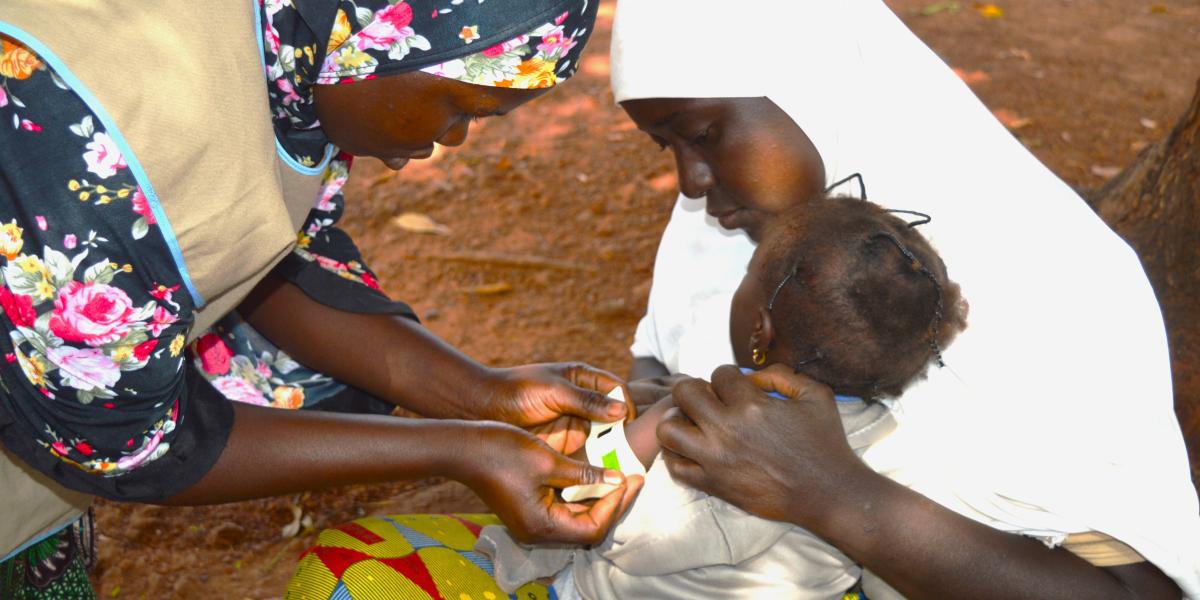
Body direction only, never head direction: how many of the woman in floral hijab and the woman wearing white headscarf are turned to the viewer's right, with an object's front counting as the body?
1

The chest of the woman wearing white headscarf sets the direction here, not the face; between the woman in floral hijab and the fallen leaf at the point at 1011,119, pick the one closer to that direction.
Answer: the woman in floral hijab

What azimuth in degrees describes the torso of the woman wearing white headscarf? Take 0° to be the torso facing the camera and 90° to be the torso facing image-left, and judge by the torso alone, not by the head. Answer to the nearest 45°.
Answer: approximately 45°

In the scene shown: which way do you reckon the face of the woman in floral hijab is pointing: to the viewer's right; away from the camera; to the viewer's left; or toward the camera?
to the viewer's right

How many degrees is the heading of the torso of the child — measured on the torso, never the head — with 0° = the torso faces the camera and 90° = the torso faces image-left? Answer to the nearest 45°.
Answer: approximately 135°

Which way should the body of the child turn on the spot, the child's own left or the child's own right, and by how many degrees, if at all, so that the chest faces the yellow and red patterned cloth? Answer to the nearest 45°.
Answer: approximately 45° to the child's own left

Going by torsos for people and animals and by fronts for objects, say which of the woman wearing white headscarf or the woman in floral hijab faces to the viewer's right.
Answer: the woman in floral hijab

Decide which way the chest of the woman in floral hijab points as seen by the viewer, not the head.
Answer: to the viewer's right

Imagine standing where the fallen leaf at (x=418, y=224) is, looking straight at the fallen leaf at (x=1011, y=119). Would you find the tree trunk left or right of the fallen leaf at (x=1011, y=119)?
right

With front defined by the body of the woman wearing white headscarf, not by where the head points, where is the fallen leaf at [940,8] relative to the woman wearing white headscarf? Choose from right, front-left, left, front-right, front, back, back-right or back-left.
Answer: back-right

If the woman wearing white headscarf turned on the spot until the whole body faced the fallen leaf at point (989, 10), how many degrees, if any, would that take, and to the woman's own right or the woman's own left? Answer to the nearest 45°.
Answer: approximately 135° to the woman's own right

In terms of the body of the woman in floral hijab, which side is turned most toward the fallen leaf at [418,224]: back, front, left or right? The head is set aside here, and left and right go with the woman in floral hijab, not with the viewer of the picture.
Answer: left

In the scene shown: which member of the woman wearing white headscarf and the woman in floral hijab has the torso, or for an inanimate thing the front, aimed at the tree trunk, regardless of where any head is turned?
the woman in floral hijab
